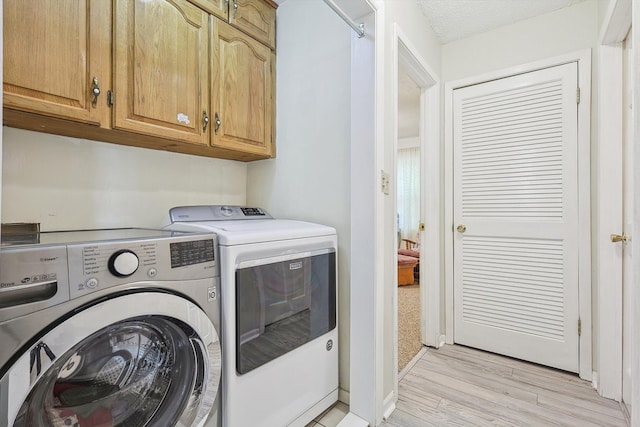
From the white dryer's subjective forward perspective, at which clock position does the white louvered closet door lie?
The white louvered closet door is roughly at 10 o'clock from the white dryer.

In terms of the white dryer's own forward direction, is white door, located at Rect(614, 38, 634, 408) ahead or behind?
ahead

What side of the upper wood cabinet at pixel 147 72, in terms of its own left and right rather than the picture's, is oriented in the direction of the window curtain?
left

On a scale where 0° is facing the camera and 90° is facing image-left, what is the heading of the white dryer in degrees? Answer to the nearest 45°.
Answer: approximately 315°

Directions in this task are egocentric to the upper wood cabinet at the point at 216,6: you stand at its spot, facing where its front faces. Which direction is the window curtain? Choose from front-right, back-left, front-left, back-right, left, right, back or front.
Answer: left

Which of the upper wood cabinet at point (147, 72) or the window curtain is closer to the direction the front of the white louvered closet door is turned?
the upper wood cabinet

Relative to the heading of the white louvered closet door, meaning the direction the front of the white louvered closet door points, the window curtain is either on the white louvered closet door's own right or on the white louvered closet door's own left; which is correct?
on the white louvered closet door's own right

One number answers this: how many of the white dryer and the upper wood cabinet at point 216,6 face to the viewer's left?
0

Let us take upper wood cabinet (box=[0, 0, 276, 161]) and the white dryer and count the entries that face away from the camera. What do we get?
0

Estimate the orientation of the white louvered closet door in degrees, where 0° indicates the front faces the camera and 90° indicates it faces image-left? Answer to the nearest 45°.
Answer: approximately 45°

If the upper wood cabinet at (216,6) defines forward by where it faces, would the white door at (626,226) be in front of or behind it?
in front
